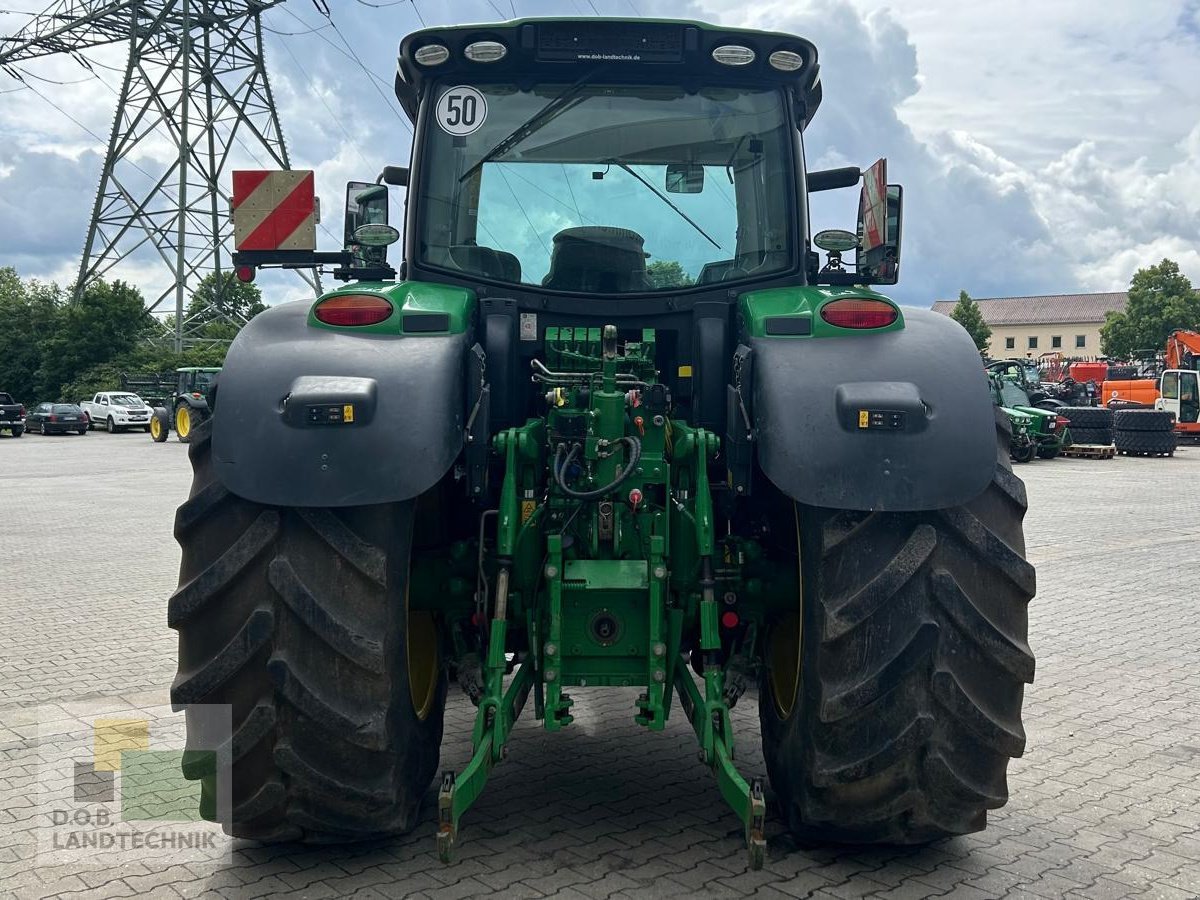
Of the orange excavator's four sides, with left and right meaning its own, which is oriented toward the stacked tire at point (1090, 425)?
right

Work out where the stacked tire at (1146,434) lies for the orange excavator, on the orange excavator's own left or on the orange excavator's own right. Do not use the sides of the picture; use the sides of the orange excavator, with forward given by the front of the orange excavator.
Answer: on the orange excavator's own right

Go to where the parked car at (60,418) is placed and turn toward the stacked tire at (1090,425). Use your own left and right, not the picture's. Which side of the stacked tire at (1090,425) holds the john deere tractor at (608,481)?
right

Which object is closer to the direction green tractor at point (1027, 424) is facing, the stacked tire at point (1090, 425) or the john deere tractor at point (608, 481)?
the john deere tractor

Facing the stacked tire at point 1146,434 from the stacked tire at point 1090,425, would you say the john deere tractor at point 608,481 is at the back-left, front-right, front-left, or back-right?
back-right

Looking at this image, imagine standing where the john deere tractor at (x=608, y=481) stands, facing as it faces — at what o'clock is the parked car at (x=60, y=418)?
The parked car is roughly at 11 o'clock from the john deere tractor.

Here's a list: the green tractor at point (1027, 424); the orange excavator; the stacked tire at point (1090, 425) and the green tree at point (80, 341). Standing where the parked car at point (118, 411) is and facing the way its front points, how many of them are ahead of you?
3

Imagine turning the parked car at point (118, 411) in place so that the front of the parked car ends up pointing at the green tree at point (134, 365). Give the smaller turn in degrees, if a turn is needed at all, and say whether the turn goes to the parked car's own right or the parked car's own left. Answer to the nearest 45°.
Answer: approximately 135° to the parked car's own left

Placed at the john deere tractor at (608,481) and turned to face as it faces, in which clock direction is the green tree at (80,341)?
The green tree is roughly at 11 o'clock from the john deere tractor.

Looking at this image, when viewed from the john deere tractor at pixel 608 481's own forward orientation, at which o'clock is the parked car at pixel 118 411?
The parked car is roughly at 11 o'clock from the john deere tractor.
